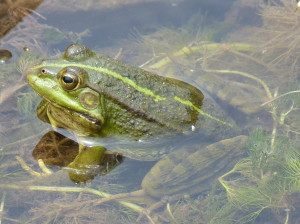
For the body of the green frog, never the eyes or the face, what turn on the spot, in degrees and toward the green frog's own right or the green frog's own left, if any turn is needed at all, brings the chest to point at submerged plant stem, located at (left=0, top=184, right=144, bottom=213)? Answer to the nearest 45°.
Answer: approximately 45° to the green frog's own left

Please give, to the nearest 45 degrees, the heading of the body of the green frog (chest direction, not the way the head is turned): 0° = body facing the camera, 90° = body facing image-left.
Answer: approximately 90°

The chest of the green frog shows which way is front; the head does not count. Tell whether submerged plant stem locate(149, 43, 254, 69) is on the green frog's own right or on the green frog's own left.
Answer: on the green frog's own right

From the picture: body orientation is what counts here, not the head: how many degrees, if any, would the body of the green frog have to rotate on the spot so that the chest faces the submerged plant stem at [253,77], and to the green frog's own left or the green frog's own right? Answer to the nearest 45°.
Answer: approximately 135° to the green frog's own right
